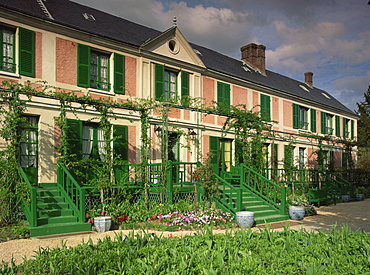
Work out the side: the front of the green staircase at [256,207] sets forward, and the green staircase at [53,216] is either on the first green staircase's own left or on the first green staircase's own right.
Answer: on the first green staircase's own right

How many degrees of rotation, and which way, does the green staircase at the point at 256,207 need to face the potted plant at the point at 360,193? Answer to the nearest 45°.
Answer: approximately 90° to its left

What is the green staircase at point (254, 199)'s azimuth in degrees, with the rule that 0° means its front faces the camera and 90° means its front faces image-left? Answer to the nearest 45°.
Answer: approximately 315°

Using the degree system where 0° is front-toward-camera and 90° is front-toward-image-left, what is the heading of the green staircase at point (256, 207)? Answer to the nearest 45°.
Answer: approximately 315°

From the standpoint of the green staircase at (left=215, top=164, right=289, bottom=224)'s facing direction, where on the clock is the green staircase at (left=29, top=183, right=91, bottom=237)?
the green staircase at (left=29, top=183, right=91, bottom=237) is roughly at 3 o'clock from the green staircase at (left=215, top=164, right=289, bottom=224).

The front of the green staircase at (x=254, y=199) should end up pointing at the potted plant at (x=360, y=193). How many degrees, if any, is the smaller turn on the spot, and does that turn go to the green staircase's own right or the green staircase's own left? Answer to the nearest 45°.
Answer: approximately 90° to the green staircase's own left
